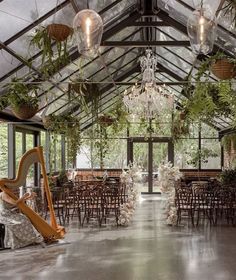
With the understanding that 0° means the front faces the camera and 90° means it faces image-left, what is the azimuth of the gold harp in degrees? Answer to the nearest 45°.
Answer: approximately 270°

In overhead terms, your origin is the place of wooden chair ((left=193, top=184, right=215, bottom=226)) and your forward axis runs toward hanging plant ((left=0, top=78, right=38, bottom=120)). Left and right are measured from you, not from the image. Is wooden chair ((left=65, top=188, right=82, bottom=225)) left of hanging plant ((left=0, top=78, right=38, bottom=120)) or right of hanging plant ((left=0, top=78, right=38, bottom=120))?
right

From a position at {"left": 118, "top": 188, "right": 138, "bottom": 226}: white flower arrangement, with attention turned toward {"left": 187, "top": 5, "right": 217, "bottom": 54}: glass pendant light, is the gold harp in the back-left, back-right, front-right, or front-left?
front-right
